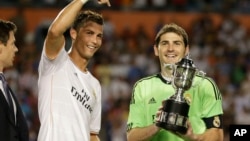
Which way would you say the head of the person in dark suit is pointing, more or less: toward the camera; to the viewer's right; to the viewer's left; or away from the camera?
to the viewer's right

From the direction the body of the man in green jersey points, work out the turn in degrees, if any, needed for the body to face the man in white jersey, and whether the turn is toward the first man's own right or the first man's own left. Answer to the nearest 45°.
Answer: approximately 90° to the first man's own right

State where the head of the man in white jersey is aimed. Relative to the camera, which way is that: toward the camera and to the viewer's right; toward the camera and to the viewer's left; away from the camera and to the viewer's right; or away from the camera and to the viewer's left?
toward the camera and to the viewer's right

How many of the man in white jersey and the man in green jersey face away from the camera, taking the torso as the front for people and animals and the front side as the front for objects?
0

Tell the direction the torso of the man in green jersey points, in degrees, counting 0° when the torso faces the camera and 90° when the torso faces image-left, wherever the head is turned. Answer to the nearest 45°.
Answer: approximately 0°

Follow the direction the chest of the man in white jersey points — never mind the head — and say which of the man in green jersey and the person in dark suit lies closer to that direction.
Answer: the man in green jersey

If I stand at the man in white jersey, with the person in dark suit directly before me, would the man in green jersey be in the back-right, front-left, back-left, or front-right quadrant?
back-right

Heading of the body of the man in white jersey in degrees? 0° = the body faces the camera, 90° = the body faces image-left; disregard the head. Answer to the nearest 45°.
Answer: approximately 315°

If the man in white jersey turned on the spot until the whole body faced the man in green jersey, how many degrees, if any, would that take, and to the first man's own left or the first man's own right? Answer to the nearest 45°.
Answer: approximately 45° to the first man's own left

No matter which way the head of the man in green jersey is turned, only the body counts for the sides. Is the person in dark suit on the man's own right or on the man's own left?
on the man's own right
